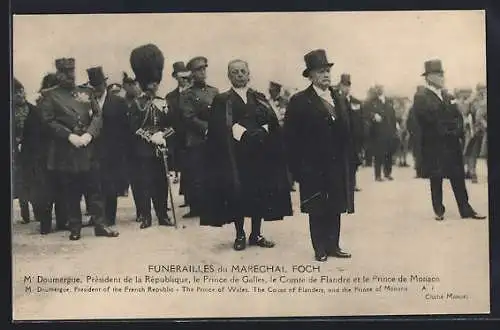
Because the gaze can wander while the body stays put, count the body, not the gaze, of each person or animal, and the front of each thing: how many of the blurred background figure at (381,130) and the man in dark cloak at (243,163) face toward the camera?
2

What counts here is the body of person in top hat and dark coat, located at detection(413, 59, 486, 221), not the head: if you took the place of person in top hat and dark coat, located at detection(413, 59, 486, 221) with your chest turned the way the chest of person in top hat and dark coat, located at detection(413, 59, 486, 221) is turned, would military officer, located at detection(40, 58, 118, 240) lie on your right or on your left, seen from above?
on your right

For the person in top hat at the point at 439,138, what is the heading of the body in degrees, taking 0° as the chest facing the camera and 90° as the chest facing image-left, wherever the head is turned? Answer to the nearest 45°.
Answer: approximately 315°

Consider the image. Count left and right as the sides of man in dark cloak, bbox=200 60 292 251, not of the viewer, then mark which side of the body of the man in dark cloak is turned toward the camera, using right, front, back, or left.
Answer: front
